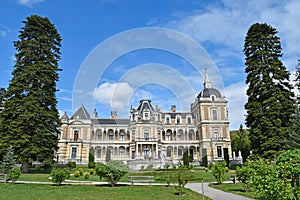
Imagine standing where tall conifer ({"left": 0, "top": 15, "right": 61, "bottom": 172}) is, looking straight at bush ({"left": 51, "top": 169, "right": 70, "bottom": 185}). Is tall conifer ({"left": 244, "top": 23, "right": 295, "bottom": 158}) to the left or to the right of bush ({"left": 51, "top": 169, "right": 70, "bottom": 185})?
left

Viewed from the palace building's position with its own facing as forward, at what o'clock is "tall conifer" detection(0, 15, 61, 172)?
The tall conifer is roughly at 1 o'clock from the palace building.

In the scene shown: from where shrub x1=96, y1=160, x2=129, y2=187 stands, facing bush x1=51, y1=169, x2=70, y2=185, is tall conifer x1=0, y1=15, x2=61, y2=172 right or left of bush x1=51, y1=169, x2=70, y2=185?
right

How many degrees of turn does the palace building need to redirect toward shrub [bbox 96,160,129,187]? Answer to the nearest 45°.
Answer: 0° — it already faces it

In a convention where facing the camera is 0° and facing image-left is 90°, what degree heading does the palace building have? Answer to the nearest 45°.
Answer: approximately 0°
